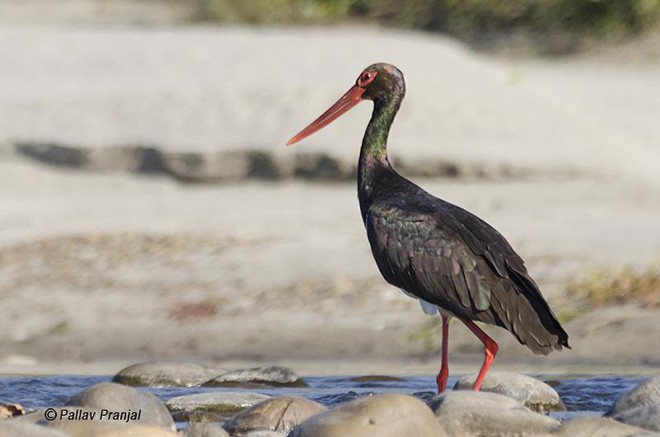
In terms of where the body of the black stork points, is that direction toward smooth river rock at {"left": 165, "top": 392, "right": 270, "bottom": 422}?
yes

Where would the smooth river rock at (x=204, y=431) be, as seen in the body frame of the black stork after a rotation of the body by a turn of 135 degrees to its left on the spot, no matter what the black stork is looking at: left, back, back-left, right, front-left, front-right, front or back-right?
right

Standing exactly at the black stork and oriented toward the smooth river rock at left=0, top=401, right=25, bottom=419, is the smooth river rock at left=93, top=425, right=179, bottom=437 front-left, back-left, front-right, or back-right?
front-left

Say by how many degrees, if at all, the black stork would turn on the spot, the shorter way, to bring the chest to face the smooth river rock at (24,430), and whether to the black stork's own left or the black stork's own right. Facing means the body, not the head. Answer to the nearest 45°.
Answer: approximately 45° to the black stork's own left

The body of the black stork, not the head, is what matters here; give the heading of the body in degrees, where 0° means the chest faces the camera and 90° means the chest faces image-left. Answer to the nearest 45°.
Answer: approximately 90°

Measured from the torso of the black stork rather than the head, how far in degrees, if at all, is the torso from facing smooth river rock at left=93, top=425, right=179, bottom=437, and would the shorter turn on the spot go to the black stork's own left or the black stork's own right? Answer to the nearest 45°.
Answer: approximately 45° to the black stork's own left

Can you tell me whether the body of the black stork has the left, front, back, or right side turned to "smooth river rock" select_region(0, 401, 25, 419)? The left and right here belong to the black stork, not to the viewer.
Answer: front

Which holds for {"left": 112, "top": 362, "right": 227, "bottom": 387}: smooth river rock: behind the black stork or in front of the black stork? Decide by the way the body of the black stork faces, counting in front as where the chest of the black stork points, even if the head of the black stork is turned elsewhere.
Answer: in front

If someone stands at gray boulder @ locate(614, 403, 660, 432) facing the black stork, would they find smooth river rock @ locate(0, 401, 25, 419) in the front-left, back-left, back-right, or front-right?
front-left
